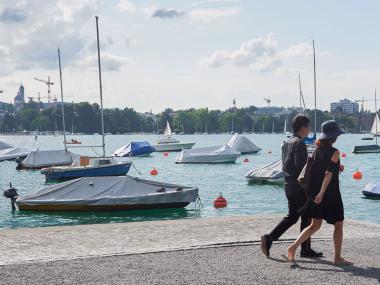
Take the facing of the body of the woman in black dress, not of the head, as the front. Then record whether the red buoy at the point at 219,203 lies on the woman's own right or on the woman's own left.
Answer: on the woman's own left

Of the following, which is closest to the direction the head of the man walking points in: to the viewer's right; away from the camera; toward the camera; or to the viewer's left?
to the viewer's right

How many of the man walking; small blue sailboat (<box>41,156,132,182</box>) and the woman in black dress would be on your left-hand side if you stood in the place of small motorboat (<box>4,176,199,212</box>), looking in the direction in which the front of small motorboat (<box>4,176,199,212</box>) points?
1

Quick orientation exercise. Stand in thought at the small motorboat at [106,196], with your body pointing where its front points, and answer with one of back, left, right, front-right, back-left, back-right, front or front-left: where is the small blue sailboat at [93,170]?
left

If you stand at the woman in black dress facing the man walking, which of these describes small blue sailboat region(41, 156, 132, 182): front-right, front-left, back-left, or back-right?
front-right

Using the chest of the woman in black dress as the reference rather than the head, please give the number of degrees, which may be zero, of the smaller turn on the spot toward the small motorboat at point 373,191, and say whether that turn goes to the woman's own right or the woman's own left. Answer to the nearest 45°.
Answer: approximately 90° to the woman's own left

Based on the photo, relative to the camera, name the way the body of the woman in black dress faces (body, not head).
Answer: to the viewer's right

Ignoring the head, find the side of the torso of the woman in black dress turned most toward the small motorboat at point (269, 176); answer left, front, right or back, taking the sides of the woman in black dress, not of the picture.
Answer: left

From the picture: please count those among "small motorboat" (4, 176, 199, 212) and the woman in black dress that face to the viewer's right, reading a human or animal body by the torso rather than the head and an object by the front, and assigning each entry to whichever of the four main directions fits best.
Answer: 2

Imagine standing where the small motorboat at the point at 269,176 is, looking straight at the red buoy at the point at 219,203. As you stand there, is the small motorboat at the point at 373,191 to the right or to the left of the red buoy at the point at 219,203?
left

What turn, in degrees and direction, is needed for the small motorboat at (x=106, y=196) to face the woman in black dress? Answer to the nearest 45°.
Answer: approximately 90° to its right

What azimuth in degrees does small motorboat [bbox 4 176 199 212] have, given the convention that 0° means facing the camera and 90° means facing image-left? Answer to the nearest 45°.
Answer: approximately 270°
